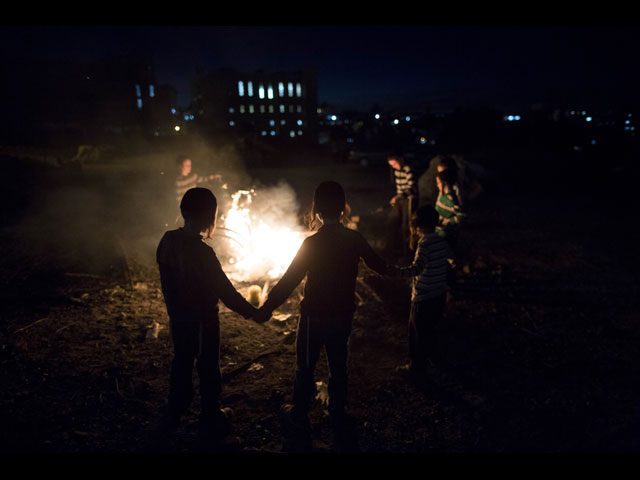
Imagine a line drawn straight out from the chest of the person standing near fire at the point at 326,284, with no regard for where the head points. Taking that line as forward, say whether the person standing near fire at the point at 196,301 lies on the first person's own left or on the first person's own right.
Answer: on the first person's own left

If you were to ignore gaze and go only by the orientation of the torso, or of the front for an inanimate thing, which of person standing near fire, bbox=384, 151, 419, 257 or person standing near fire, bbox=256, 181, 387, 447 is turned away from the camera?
person standing near fire, bbox=256, 181, 387, 447

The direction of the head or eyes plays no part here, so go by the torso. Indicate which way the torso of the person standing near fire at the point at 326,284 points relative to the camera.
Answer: away from the camera

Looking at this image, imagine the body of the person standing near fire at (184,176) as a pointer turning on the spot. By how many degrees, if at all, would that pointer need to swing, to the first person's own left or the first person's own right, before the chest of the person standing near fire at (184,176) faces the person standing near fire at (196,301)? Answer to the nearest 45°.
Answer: approximately 45° to the first person's own right

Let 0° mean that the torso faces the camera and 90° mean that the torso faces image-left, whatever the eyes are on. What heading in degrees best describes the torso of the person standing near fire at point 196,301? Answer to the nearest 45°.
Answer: approximately 225°

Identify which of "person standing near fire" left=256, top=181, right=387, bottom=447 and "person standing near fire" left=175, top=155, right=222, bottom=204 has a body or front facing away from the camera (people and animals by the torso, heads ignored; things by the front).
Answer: "person standing near fire" left=256, top=181, right=387, bottom=447

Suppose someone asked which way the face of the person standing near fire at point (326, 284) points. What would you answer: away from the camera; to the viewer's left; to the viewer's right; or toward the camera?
away from the camera

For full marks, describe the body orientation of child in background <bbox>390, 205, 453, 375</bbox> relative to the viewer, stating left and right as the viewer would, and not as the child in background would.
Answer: facing away from the viewer and to the left of the viewer

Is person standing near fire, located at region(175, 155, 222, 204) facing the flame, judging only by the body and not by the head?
yes

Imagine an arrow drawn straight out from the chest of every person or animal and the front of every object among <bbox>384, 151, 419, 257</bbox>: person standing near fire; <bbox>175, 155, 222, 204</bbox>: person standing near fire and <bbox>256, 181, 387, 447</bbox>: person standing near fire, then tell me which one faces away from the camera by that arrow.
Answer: <bbox>256, 181, 387, 447</bbox>: person standing near fire

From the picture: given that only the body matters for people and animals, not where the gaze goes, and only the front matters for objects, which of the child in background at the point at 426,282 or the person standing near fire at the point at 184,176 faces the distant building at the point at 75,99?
the child in background

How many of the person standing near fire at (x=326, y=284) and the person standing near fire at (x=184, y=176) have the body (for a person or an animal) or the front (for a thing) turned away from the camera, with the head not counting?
1
